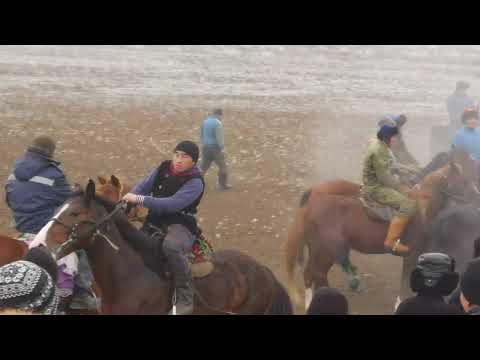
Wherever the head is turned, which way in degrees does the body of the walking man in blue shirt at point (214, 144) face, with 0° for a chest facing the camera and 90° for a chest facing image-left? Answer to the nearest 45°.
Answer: approximately 270°

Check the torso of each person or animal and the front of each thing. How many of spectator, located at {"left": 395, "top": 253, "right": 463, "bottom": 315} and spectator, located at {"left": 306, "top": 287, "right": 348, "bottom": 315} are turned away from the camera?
2

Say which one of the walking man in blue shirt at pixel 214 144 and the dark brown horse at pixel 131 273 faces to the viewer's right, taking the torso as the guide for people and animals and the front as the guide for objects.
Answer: the walking man in blue shirt

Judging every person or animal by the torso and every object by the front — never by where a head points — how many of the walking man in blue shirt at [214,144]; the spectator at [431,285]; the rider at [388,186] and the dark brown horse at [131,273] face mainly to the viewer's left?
1

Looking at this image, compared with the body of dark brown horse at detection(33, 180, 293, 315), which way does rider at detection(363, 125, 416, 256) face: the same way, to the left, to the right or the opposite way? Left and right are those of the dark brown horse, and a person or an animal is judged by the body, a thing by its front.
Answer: the opposite way

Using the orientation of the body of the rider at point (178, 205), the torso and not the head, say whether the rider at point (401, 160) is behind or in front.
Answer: behind

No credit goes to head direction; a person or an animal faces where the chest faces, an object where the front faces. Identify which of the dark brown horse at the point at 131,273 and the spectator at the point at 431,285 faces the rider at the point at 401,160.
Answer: the spectator

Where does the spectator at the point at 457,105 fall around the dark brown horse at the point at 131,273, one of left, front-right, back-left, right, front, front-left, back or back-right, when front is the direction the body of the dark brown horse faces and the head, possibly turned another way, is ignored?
back-right

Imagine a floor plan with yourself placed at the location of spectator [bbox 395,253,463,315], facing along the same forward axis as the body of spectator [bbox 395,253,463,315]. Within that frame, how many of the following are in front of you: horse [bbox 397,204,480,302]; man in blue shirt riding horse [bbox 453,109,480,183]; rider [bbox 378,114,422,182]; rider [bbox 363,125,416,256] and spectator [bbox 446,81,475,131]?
5

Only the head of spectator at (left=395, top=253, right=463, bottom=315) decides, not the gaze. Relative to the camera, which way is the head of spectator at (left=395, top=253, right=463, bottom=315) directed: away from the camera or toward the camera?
away from the camera

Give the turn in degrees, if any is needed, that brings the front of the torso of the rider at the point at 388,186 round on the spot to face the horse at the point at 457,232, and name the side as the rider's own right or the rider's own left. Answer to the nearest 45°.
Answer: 0° — they already face it

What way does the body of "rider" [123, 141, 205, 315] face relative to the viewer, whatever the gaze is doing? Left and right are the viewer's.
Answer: facing the viewer and to the left of the viewer

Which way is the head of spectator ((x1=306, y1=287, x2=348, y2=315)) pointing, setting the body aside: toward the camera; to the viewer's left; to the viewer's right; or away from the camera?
away from the camera

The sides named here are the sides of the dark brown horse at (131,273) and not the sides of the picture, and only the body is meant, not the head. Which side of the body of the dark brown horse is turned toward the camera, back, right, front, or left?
left

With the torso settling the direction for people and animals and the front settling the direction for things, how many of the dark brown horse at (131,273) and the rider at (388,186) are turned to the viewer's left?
1

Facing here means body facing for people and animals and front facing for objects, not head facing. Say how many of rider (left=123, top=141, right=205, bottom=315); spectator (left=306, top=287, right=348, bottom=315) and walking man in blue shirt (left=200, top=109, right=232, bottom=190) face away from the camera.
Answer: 1

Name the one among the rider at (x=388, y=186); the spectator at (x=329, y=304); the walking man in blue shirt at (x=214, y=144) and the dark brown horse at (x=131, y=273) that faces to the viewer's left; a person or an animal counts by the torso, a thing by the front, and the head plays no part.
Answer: the dark brown horse

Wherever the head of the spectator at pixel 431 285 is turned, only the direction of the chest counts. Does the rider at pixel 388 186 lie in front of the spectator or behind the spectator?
in front

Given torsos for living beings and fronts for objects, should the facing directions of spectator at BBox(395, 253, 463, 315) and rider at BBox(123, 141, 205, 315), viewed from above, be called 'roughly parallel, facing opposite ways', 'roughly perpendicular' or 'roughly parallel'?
roughly parallel, facing opposite ways

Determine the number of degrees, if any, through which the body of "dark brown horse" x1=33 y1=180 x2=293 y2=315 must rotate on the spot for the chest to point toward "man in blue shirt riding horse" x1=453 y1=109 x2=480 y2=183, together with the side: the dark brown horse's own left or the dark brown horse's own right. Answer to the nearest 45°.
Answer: approximately 135° to the dark brown horse's own right

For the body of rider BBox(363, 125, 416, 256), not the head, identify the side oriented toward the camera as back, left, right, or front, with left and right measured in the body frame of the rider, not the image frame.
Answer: right
